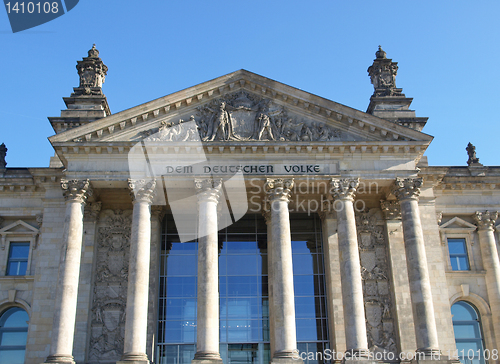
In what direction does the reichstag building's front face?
toward the camera
